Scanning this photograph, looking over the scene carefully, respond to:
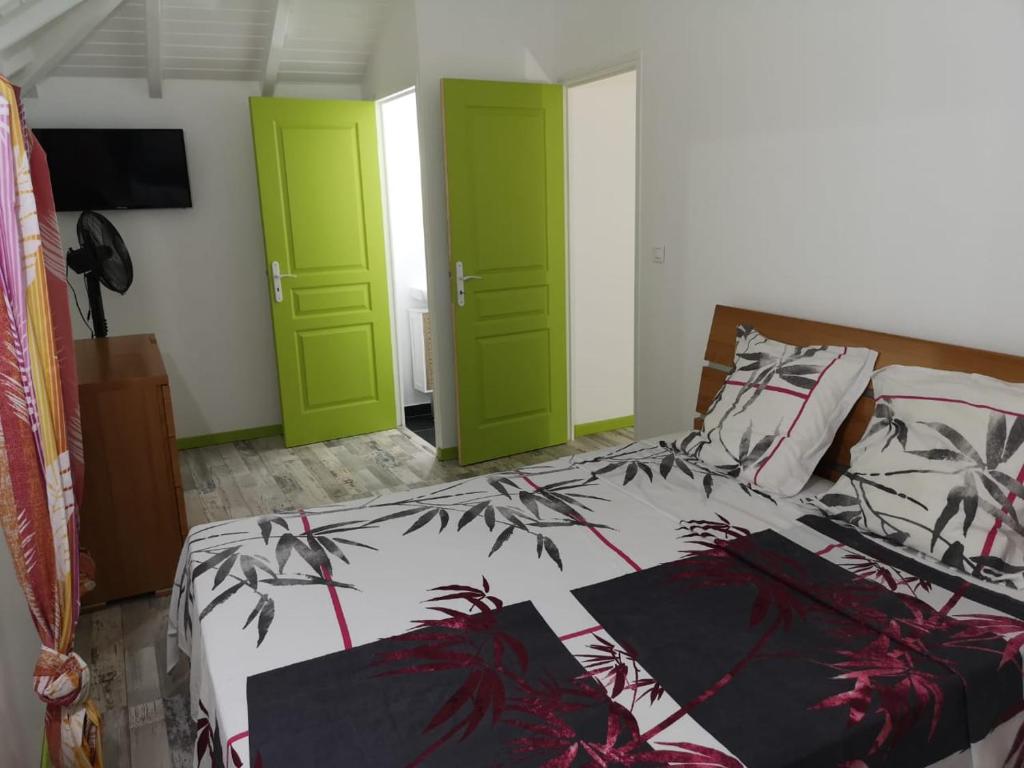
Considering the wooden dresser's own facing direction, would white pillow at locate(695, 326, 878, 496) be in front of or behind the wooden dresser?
in front

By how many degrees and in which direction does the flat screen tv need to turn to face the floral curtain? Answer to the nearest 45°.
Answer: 0° — it already faces it

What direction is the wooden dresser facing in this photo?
to the viewer's right

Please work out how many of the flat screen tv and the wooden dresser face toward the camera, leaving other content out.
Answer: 1

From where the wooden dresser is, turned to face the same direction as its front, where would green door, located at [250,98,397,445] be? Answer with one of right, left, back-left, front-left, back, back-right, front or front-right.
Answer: front-left

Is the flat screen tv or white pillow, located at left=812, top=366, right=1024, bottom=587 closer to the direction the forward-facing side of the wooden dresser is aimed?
the white pillow

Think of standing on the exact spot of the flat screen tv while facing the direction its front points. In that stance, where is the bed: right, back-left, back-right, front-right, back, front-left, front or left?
front

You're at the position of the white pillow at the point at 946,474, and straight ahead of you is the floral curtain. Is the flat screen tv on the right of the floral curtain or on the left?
right

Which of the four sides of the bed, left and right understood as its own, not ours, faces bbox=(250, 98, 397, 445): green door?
right

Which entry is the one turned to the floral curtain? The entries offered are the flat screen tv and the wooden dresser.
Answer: the flat screen tv

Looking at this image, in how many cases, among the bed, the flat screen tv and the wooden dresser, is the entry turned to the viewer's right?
1

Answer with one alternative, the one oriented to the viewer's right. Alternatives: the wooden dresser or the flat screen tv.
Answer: the wooden dresser

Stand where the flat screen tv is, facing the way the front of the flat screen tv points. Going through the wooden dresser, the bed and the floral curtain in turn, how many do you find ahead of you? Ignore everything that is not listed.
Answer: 3

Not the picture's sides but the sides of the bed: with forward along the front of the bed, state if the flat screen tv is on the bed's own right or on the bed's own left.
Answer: on the bed's own right

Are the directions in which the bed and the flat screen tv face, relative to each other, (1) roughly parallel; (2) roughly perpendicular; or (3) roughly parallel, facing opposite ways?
roughly perpendicular

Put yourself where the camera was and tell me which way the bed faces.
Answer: facing the viewer and to the left of the viewer

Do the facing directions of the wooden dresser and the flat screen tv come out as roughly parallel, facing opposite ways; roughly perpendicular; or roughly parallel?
roughly perpendicular

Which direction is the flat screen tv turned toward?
toward the camera

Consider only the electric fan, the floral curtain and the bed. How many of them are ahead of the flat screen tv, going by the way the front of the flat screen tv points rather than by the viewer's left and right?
3
